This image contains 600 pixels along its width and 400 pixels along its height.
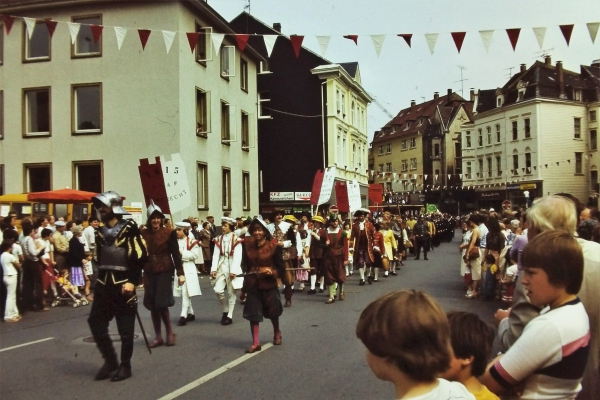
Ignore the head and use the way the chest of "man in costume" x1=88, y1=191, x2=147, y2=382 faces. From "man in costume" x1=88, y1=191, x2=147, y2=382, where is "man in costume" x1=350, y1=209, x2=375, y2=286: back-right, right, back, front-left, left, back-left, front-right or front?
back

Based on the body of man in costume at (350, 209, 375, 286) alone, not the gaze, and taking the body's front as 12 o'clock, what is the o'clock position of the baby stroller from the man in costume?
The baby stroller is roughly at 2 o'clock from the man in costume.

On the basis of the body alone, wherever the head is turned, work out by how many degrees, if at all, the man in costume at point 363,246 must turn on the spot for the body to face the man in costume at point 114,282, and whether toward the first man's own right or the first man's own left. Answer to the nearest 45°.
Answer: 0° — they already face them

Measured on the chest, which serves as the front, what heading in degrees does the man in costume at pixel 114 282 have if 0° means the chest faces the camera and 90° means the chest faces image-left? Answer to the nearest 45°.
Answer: approximately 45°

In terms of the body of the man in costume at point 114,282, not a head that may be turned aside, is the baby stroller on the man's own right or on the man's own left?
on the man's own right

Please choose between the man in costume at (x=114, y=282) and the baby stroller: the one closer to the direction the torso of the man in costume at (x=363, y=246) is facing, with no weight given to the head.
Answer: the man in costume
